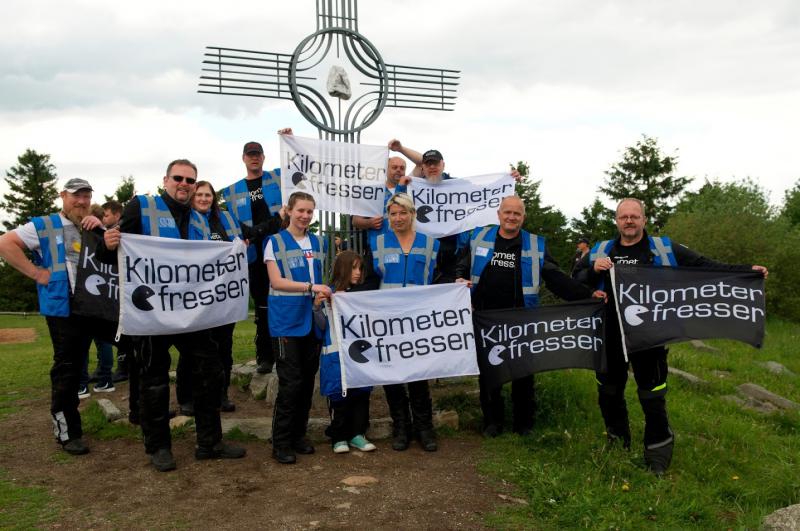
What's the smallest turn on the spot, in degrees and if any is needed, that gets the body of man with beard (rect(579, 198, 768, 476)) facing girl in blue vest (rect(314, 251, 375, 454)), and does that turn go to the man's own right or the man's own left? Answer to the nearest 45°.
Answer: approximately 90° to the man's own right

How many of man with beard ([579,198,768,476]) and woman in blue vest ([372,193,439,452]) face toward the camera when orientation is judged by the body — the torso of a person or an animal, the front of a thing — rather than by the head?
2

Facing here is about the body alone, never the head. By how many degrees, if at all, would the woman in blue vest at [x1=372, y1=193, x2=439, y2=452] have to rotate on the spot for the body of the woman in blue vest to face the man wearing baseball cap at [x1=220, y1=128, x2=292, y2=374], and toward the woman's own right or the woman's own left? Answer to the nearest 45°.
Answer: approximately 135° to the woman's own right

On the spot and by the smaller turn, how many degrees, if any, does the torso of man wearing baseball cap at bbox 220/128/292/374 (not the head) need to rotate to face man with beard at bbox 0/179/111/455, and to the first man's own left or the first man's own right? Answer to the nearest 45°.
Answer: approximately 45° to the first man's own right

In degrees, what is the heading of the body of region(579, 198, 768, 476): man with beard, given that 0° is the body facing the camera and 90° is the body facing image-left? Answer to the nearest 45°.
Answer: approximately 0°

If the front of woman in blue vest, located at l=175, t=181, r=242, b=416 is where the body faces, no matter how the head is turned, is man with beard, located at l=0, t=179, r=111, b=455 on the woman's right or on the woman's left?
on the woman's right

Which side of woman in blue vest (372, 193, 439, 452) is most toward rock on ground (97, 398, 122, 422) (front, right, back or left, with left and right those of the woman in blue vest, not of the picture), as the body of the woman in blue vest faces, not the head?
right

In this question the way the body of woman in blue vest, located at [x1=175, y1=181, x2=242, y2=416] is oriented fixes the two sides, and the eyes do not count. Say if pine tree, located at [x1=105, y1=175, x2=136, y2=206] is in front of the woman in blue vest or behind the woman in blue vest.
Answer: behind
